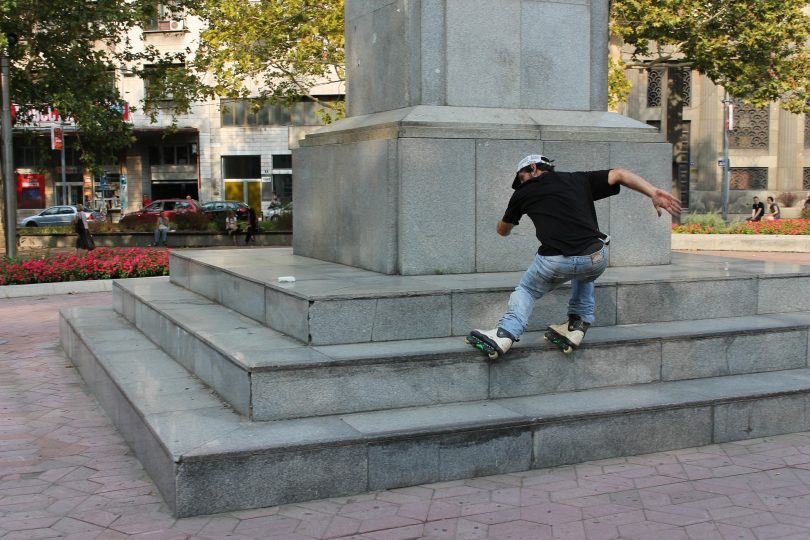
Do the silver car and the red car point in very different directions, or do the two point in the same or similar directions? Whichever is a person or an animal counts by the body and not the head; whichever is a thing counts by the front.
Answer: same or similar directions

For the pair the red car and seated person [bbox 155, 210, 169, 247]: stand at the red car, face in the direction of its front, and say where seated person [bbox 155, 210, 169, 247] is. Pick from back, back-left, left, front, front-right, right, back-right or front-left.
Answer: left

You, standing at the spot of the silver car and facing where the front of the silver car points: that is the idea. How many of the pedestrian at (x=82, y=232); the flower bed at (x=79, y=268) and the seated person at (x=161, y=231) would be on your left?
3

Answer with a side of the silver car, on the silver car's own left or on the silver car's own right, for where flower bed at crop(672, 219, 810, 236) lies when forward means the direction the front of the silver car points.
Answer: on the silver car's own left

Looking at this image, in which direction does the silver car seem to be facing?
to the viewer's left

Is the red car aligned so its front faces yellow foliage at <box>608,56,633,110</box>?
no

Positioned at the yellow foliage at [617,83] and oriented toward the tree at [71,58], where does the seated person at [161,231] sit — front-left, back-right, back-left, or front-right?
front-right

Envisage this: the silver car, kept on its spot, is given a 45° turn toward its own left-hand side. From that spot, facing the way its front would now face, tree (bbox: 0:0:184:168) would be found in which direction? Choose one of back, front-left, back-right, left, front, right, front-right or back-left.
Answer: front-left

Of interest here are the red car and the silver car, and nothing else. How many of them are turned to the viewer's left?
2

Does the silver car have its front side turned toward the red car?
no

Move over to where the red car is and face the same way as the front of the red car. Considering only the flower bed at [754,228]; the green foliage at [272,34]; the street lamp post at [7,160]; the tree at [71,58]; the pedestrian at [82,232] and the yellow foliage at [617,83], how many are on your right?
0

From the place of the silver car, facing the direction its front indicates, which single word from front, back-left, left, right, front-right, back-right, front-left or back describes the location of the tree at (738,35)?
back-left

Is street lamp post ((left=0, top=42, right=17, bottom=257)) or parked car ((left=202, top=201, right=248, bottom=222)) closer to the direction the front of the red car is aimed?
the street lamp post

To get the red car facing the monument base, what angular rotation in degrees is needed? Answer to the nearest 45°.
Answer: approximately 90° to its left

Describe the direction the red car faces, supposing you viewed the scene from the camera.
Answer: facing to the left of the viewer

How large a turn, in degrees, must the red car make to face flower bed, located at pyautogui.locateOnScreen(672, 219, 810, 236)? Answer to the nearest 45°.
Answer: approximately 135° to its left

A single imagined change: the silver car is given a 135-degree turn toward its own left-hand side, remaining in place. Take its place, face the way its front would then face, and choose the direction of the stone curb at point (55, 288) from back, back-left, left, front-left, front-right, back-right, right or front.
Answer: front-right
